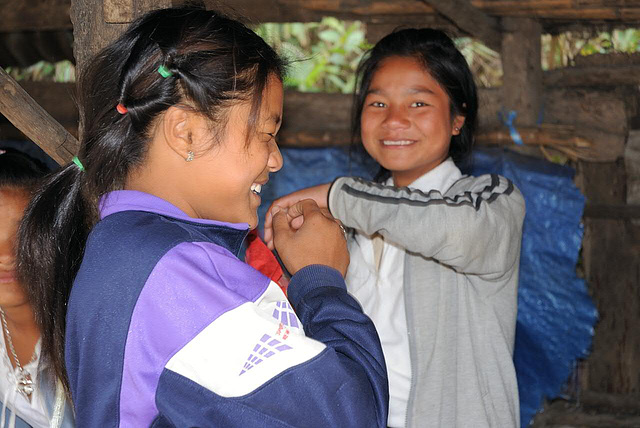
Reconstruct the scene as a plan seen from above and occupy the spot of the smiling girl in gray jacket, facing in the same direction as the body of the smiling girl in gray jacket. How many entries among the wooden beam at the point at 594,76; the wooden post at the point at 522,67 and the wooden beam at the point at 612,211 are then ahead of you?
0

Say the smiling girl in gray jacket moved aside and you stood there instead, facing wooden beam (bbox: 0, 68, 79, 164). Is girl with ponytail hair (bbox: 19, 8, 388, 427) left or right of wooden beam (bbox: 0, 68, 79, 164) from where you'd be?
left

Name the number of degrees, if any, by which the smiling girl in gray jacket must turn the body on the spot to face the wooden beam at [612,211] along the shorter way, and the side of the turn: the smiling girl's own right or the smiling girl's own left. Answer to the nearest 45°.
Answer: approximately 180°

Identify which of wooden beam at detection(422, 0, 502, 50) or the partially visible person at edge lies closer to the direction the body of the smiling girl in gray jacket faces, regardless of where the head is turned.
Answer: the partially visible person at edge

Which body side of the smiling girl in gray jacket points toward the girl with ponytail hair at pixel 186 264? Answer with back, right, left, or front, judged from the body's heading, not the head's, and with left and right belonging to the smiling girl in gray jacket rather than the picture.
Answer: front

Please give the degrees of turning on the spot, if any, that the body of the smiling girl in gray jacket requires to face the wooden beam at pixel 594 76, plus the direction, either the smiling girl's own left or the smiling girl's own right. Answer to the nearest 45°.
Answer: approximately 180°

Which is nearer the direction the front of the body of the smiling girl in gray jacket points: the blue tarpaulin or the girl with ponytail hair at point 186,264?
the girl with ponytail hair

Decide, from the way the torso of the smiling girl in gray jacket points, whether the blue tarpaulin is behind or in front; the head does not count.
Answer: behind

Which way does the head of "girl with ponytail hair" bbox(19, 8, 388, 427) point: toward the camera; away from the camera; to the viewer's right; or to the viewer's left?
to the viewer's right

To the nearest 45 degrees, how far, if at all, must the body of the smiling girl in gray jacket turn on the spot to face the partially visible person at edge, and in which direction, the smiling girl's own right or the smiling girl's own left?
approximately 45° to the smiling girl's own right

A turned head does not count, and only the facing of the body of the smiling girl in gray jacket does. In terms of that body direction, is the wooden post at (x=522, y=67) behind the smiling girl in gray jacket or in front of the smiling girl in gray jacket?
behind

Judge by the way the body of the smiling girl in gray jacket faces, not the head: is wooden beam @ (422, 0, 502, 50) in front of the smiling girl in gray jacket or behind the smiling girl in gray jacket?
behind

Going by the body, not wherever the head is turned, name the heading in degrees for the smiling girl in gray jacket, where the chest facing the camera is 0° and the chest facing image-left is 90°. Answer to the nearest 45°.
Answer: approximately 45°
